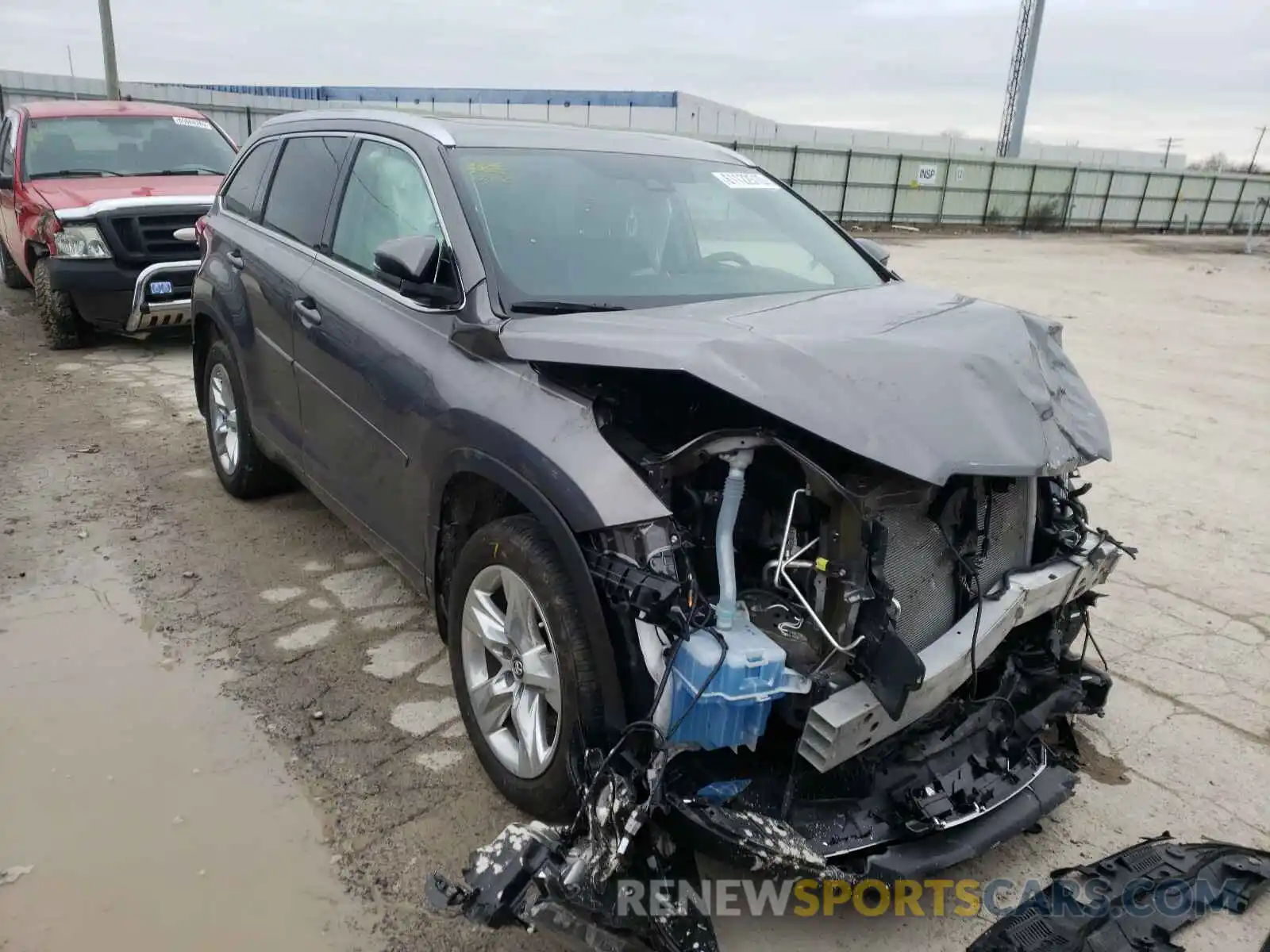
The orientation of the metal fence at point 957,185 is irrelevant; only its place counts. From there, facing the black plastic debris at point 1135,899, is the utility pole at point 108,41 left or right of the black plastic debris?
right

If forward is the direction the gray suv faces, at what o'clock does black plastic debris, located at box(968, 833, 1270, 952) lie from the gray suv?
The black plastic debris is roughly at 11 o'clock from the gray suv.

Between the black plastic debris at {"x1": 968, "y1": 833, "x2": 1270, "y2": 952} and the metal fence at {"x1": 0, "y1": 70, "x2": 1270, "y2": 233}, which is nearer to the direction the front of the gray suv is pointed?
the black plastic debris

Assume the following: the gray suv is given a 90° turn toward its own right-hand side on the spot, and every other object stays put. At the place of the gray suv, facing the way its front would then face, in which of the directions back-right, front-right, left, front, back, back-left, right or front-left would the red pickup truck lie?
right

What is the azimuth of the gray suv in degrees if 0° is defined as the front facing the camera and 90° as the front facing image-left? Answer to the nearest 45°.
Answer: approximately 315°

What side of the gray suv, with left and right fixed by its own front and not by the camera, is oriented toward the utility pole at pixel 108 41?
back

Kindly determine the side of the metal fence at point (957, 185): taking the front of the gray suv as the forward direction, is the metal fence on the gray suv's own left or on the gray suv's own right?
on the gray suv's own left
